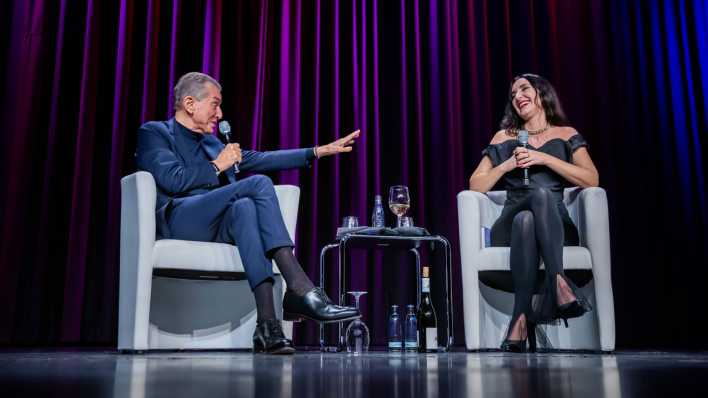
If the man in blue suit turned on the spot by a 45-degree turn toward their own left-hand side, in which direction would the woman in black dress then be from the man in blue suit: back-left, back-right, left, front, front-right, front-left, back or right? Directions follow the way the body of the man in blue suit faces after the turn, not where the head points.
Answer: front

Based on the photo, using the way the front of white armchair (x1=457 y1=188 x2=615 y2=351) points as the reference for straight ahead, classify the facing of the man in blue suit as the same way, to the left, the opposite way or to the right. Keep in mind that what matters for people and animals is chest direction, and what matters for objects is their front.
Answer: to the left

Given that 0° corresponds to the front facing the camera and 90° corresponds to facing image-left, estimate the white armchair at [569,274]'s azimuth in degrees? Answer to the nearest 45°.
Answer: approximately 0°

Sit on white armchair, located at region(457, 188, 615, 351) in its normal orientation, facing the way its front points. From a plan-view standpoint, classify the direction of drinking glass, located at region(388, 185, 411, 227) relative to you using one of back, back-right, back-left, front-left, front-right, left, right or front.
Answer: right

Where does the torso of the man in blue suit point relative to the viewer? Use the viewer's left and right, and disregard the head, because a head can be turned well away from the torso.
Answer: facing the viewer and to the right of the viewer

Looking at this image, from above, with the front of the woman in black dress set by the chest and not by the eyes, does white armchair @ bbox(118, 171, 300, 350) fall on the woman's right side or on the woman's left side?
on the woman's right side

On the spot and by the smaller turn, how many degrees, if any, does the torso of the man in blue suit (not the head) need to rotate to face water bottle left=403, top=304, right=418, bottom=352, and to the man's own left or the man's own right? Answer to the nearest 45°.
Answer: approximately 45° to the man's own left

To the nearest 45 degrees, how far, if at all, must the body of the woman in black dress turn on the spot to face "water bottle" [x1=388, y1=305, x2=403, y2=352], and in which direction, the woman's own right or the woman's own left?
approximately 90° to the woman's own right

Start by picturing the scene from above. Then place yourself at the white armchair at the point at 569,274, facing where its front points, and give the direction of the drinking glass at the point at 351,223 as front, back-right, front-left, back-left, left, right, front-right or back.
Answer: right

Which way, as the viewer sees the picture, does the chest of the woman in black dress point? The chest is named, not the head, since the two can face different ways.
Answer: toward the camera

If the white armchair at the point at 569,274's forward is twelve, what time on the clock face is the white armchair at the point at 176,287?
the white armchair at the point at 176,287 is roughly at 2 o'clock from the white armchair at the point at 569,274.

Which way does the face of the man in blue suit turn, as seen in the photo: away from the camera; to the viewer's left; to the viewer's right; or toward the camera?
to the viewer's right

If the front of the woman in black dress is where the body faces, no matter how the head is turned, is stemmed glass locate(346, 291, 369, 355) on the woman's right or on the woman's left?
on the woman's right

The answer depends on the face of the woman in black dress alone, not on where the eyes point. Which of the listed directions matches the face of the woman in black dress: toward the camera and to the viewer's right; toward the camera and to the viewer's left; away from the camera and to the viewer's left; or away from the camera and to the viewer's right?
toward the camera and to the viewer's left

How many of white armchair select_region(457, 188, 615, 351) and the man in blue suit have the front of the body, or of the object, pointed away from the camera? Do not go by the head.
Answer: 0
